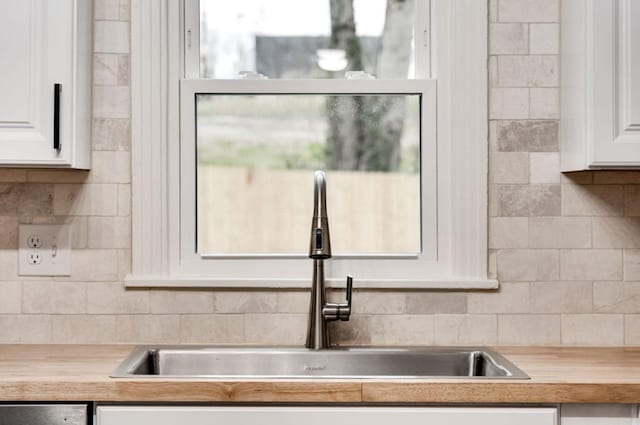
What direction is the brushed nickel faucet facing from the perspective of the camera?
toward the camera

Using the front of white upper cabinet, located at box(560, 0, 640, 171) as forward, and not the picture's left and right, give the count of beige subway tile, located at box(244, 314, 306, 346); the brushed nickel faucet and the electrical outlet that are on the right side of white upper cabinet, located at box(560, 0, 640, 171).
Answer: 3

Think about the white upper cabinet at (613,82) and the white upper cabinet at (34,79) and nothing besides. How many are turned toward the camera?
2

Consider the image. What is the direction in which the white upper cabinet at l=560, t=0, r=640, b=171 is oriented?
toward the camera

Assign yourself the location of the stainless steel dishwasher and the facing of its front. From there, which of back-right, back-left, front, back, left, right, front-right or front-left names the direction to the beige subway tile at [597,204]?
left

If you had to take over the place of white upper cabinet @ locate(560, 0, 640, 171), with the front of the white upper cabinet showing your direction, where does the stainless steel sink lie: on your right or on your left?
on your right

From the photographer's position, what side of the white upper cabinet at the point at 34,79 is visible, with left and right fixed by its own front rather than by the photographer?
front

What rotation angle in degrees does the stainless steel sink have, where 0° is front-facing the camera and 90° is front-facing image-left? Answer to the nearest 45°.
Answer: approximately 0°

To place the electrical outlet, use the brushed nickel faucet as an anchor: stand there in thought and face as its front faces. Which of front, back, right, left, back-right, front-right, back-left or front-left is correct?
right

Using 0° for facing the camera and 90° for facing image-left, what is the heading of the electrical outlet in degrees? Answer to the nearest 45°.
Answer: approximately 0°
